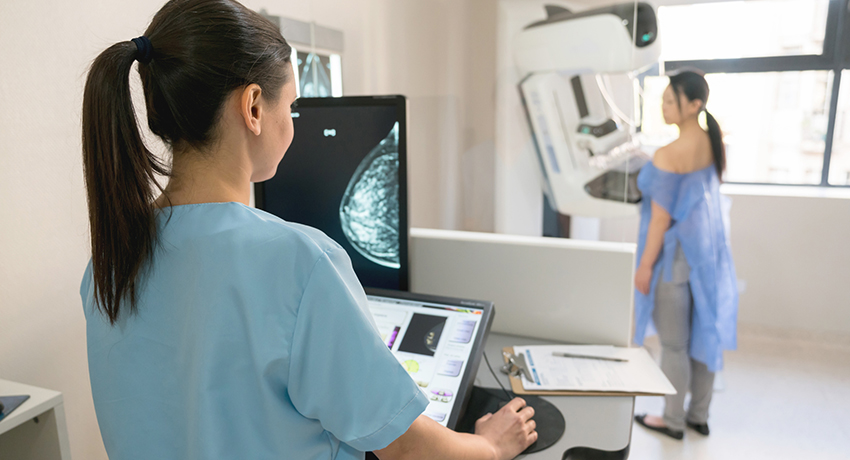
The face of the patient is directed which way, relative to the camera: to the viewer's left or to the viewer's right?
to the viewer's left

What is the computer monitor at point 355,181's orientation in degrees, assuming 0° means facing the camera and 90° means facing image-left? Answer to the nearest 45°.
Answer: approximately 0°

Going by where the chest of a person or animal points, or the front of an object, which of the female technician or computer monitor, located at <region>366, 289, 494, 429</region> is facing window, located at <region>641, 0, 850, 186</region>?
the female technician

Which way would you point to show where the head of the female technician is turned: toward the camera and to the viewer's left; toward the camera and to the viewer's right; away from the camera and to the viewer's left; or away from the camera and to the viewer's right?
away from the camera and to the viewer's right

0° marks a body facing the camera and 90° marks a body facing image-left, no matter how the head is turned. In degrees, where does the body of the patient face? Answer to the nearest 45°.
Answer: approximately 135°

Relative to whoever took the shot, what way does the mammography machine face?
facing to the right of the viewer

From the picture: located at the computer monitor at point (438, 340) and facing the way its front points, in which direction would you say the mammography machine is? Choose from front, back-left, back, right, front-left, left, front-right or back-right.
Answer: back

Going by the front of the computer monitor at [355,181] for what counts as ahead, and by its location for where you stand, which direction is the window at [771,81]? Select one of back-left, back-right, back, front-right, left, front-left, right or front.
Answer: back-left

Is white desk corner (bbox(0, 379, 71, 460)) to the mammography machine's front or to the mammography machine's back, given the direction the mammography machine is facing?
to the back

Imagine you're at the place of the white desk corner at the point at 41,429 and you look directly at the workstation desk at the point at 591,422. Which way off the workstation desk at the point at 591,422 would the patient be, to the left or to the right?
left
